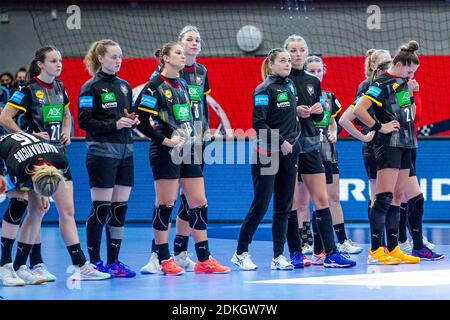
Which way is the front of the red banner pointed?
toward the camera

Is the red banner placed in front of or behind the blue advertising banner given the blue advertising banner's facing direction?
behind

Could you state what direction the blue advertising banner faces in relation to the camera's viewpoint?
facing the viewer

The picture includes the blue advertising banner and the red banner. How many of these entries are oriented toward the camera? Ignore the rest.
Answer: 2

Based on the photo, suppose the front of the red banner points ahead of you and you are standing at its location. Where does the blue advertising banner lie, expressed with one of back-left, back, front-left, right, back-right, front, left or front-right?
front
